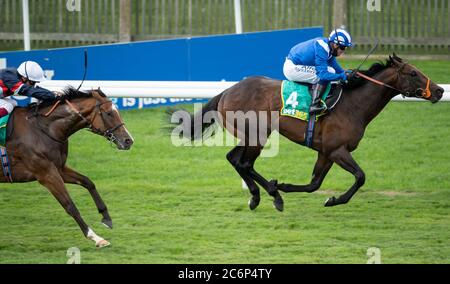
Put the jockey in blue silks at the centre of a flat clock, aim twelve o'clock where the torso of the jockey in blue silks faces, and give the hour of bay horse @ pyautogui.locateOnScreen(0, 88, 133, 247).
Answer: The bay horse is roughly at 5 o'clock from the jockey in blue silks.

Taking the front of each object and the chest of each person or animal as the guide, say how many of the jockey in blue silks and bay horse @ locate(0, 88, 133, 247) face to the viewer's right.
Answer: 2

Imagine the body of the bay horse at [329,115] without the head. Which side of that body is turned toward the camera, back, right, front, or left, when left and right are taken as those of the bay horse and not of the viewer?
right

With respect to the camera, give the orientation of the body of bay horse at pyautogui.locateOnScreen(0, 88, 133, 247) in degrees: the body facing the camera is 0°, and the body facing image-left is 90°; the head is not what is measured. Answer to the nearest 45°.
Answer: approximately 270°

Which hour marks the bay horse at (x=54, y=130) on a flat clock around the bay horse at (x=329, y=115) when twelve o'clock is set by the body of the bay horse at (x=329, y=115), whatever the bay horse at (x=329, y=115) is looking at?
the bay horse at (x=54, y=130) is roughly at 5 o'clock from the bay horse at (x=329, y=115).

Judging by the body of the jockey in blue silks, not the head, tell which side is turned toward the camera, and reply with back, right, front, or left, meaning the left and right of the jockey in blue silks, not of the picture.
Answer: right

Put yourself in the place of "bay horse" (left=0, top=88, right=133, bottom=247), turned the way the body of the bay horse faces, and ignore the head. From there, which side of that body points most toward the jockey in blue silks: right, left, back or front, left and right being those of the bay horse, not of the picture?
front

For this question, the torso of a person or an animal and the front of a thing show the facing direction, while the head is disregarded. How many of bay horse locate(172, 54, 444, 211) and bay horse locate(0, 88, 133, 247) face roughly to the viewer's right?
2
